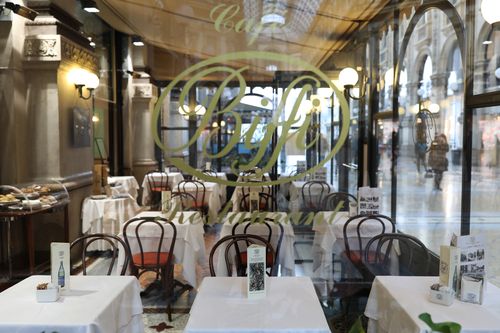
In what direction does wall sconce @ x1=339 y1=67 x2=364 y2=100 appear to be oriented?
to the viewer's left

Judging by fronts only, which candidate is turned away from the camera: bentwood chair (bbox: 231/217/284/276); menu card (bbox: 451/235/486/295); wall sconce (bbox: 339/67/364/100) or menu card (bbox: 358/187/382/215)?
the bentwood chair

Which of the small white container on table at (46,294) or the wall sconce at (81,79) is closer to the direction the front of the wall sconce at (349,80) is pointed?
the wall sconce

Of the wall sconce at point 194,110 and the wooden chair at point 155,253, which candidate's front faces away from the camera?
the wooden chair

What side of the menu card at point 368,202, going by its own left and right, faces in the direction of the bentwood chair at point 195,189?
right

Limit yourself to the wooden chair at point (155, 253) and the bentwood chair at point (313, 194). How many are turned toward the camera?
0

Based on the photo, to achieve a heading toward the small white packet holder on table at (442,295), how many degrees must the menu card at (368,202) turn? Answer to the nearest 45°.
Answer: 0° — it already faces it

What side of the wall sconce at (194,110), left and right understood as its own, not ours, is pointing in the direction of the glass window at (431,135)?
front

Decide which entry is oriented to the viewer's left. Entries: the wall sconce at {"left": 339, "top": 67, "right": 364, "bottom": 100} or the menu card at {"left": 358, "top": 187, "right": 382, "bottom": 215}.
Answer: the wall sconce

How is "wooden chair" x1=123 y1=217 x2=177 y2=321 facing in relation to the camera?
away from the camera

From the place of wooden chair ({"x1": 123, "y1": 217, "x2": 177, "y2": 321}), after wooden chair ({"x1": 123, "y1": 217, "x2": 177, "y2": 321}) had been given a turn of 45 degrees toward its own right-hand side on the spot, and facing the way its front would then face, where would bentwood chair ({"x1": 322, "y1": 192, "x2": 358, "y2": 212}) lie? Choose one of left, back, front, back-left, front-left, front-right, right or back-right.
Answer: front-right
